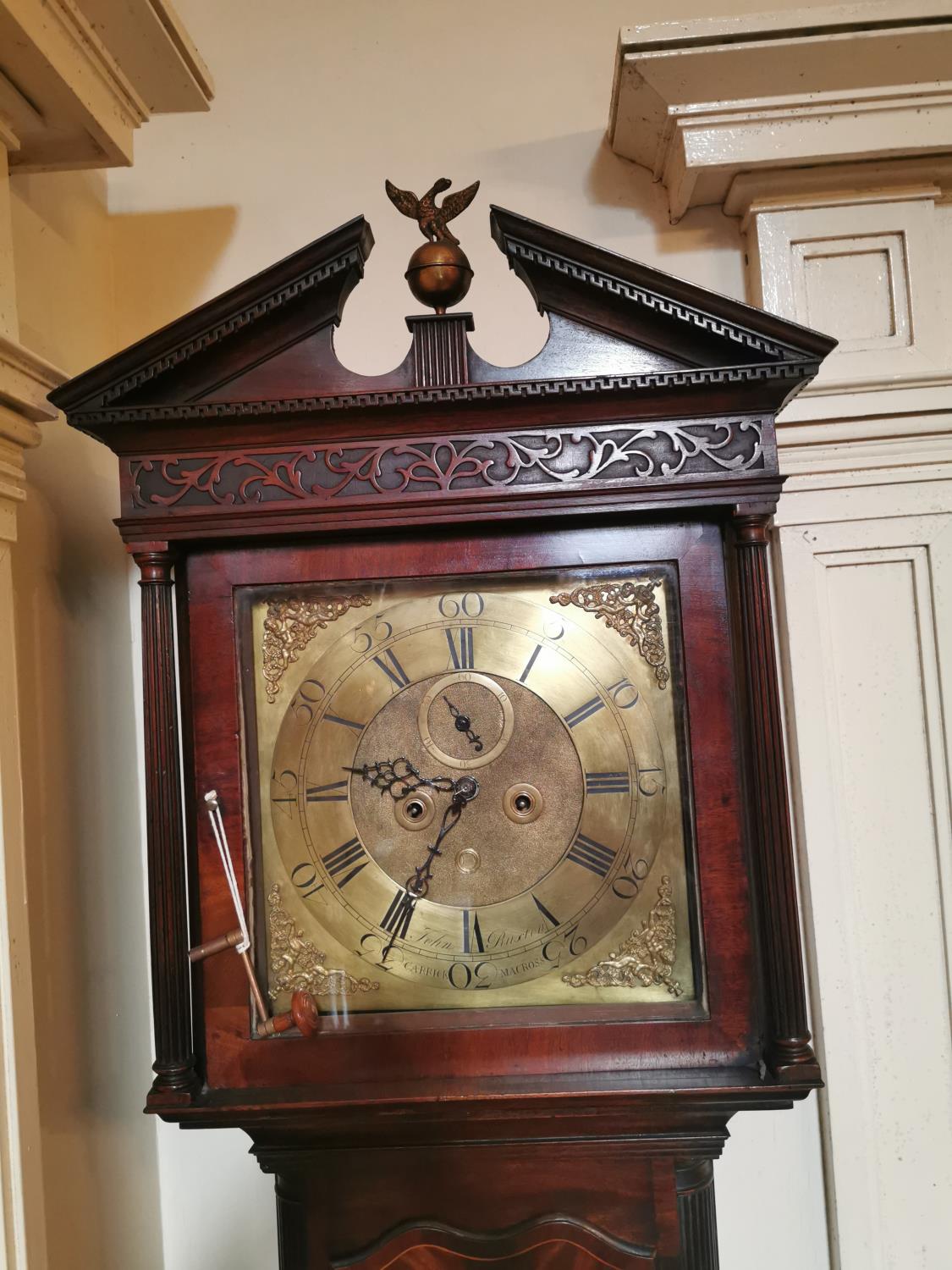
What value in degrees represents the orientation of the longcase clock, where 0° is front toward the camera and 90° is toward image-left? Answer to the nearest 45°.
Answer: approximately 0°
